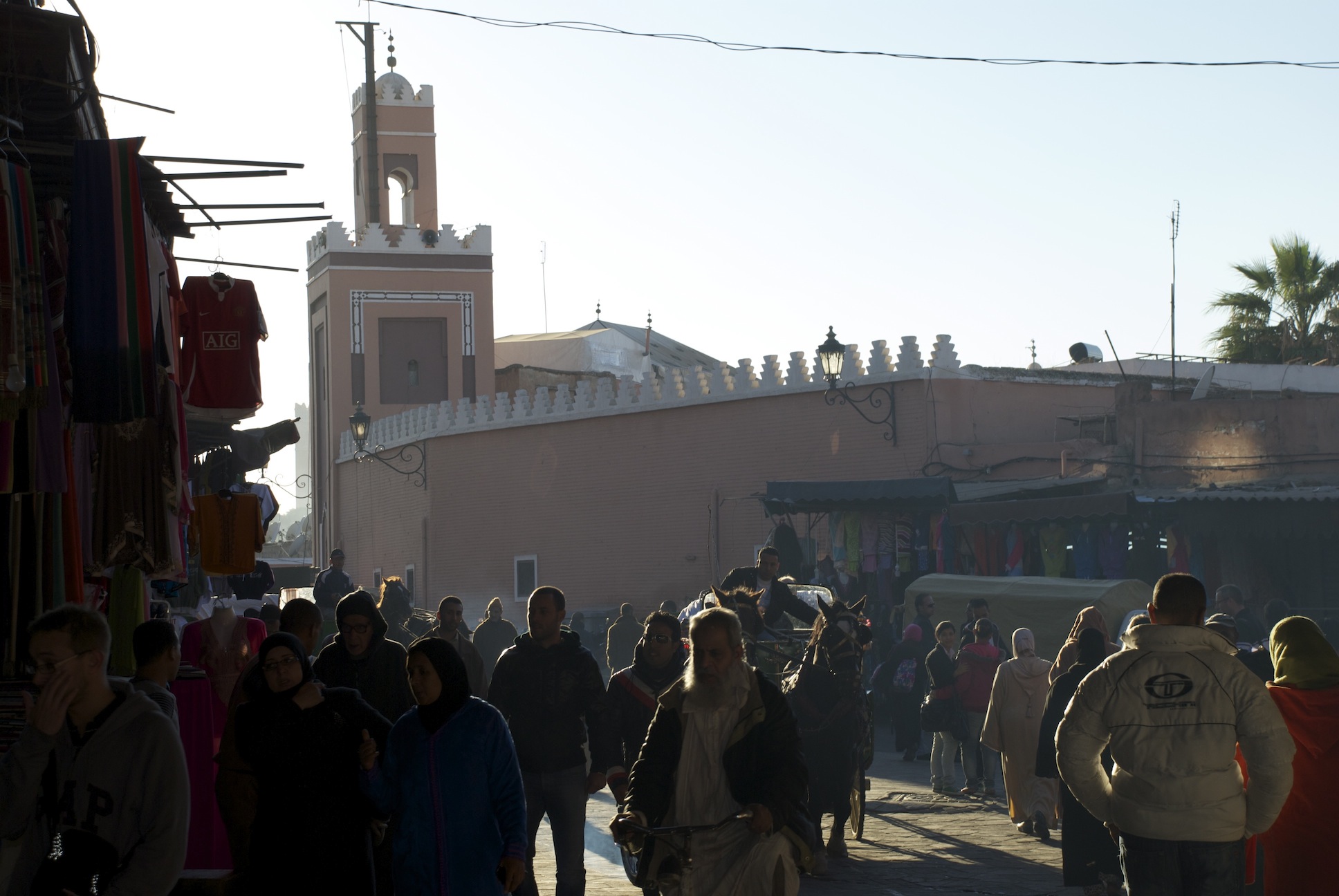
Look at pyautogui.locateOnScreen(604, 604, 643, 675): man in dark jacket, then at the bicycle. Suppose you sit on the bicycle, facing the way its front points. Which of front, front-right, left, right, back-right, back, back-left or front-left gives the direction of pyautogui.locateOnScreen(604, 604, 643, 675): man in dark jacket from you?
back

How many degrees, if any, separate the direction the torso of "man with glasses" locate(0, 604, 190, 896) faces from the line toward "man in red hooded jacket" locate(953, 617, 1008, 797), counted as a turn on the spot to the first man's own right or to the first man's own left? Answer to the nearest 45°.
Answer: approximately 180°

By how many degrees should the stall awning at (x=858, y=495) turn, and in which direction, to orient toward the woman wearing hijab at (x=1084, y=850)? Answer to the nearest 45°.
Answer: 0° — it already faces them

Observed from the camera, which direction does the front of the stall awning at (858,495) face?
facing the viewer

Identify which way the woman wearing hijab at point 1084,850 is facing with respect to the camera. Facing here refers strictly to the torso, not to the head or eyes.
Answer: away from the camera

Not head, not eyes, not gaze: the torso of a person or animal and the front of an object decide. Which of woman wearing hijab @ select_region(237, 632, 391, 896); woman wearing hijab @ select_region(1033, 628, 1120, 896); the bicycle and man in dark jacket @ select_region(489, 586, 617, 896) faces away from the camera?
woman wearing hijab @ select_region(1033, 628, 1120, 896)

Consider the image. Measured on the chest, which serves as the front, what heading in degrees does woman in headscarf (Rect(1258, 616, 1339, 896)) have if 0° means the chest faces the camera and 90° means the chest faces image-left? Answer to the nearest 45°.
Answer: approximately 180°

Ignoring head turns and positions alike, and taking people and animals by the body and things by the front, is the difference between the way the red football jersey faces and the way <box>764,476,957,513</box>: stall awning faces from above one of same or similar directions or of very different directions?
same or similar directions

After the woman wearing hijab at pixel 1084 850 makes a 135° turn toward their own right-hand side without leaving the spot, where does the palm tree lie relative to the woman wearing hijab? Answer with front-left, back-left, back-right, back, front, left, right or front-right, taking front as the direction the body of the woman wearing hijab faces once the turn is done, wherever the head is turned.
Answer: back-left

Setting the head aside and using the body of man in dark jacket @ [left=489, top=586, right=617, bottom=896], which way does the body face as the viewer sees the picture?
toward the camera

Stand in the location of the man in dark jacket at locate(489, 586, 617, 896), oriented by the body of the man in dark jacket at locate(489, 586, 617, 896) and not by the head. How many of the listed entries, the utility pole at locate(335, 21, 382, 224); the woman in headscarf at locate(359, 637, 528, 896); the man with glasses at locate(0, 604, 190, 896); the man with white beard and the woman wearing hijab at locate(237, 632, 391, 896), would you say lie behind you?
1

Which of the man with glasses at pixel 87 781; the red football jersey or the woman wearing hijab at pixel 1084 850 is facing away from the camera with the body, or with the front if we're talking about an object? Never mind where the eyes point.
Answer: the woman wearing hijab

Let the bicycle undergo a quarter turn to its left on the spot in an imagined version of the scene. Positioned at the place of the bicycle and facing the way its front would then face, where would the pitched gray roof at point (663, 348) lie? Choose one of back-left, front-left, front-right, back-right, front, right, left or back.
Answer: left

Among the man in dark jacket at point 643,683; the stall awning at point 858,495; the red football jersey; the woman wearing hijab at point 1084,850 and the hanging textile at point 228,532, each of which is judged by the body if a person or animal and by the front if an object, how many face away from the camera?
1

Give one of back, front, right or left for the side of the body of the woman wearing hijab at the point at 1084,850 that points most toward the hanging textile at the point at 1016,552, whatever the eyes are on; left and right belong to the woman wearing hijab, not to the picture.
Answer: front
